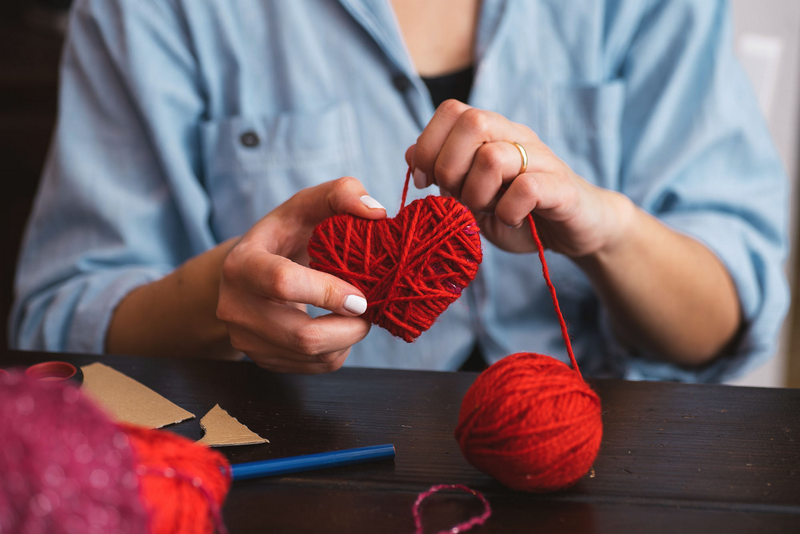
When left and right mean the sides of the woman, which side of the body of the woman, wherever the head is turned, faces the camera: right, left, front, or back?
front

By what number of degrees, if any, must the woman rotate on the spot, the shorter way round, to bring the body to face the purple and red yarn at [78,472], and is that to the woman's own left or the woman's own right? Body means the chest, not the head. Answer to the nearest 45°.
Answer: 0° — they already face it
